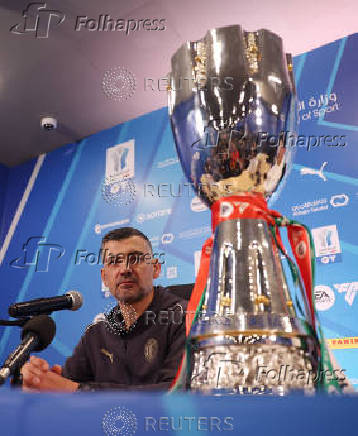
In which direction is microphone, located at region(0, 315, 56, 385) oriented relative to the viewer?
to the viewer's right

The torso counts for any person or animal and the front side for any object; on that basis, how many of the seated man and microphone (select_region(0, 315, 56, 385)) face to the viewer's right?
1

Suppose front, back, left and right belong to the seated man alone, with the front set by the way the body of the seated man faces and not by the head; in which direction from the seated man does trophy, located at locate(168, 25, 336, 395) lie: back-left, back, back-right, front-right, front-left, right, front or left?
front-left
